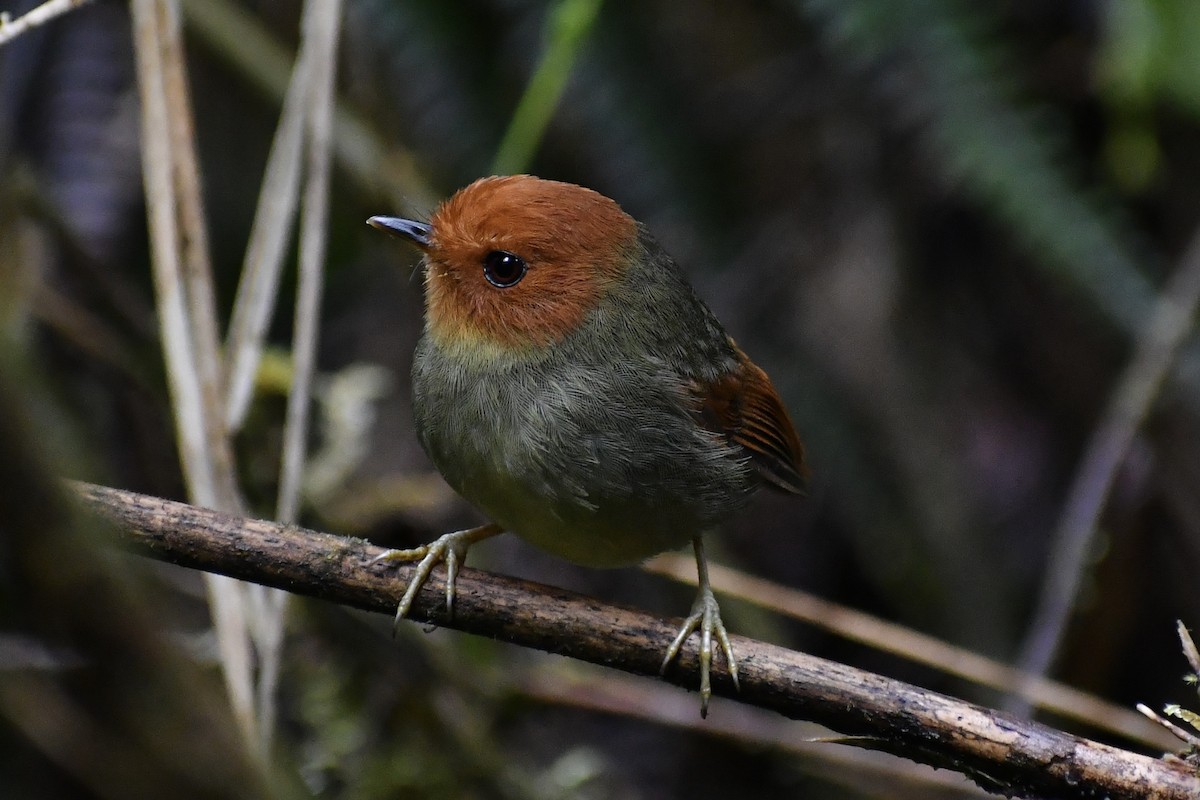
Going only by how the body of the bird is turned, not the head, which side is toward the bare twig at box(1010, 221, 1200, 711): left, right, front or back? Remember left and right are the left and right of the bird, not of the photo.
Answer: back

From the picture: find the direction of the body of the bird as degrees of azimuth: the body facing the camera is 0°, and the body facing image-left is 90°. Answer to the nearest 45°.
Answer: approximately 45°

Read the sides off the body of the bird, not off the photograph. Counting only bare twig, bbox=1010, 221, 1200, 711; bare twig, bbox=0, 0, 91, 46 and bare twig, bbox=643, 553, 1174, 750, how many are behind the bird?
2

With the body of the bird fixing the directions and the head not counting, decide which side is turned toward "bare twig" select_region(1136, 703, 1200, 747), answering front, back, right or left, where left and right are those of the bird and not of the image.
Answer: left

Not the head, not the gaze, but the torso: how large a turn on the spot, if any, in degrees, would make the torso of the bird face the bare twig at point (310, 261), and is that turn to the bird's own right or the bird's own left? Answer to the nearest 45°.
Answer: approximately 45° to the bird's own right

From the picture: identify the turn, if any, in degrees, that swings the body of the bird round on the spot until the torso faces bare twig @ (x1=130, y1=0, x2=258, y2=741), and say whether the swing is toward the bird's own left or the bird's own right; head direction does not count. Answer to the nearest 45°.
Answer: approximately 45° to the bird's own right
